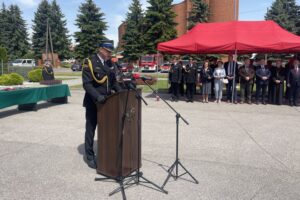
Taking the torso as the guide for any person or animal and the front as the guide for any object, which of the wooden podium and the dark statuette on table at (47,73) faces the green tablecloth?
the dark statuette on table

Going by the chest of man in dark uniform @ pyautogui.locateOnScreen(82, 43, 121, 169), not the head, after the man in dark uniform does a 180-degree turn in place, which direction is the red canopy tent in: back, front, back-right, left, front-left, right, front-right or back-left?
right

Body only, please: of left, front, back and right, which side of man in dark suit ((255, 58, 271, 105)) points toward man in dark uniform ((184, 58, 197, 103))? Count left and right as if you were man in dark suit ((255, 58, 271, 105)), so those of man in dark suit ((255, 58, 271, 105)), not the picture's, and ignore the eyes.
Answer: right

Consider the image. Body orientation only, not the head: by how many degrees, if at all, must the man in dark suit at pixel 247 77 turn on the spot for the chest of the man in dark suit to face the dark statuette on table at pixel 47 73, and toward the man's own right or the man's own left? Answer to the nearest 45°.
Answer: approximately 90° to the man's own right

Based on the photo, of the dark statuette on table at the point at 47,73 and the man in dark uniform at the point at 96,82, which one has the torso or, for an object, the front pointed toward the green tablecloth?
the dark statuette on table

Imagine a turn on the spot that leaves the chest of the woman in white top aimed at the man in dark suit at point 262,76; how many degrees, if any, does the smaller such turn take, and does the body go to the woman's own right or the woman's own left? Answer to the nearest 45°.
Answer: approximately 90° to the woman's own left

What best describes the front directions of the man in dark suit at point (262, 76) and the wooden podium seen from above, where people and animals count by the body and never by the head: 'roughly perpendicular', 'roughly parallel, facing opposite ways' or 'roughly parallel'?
roughly perpendicular

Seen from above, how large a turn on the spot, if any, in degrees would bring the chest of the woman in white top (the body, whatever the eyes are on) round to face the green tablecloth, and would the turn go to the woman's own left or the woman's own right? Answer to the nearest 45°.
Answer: approximately 45° to the woman's own right

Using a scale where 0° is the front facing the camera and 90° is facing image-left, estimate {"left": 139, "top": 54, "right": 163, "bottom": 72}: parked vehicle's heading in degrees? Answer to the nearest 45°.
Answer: approximately 45°

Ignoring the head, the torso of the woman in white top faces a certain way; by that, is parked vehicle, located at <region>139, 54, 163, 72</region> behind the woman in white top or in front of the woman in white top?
behind

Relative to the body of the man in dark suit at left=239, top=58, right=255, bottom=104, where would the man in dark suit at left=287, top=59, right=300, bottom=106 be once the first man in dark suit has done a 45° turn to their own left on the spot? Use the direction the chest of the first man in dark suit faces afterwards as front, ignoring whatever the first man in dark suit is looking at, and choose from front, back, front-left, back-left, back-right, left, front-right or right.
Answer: front-left

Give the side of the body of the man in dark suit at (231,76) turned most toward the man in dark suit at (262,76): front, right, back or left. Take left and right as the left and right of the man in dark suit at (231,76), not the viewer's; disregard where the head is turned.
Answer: left

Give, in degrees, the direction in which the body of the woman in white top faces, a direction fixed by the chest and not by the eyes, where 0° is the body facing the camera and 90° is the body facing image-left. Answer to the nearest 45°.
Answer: approximately 0°

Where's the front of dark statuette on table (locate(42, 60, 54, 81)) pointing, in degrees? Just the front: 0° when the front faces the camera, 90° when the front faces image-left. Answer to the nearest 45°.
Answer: approximately 0°

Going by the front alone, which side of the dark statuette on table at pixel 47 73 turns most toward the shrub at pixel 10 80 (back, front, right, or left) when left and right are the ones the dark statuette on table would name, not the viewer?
right

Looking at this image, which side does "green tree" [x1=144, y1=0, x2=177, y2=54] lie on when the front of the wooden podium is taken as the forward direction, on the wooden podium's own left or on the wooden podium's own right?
on the wooden podium's own left
